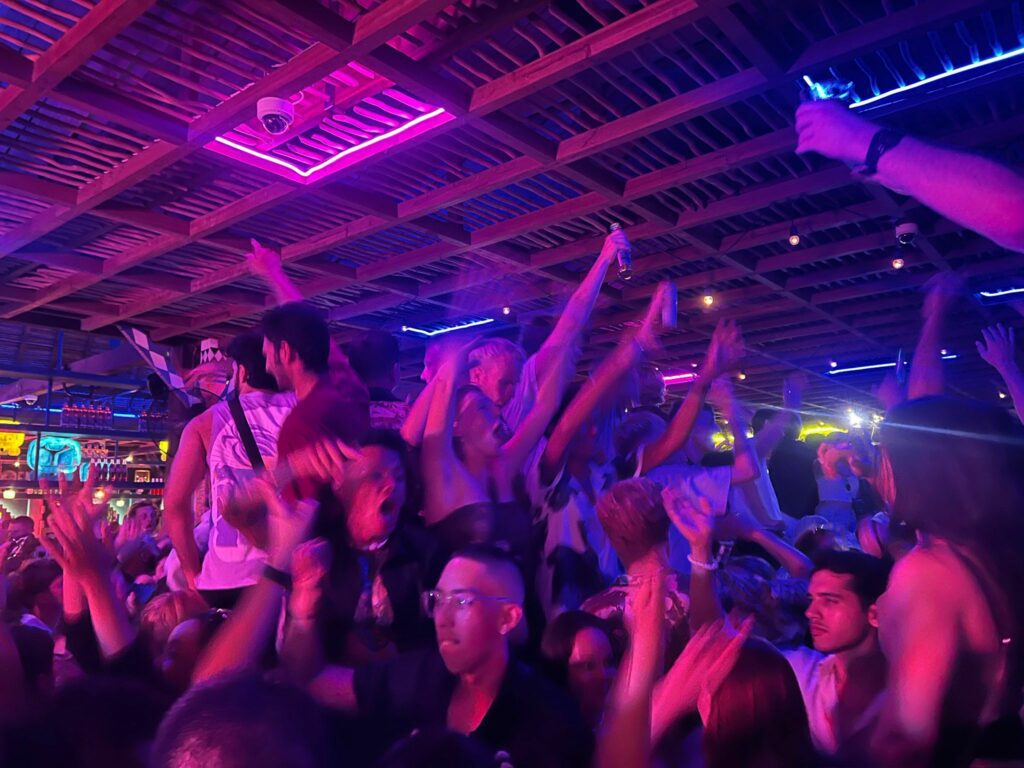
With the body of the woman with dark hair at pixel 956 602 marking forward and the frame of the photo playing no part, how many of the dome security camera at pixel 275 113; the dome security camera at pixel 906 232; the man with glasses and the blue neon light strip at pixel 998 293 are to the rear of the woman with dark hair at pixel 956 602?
0

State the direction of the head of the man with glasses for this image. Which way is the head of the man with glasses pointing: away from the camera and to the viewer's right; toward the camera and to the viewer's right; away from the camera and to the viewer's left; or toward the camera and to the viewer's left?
toward the camera and to the viewer's left

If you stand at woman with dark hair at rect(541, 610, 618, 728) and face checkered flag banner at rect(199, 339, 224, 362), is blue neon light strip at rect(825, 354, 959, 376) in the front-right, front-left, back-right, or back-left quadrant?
front-right

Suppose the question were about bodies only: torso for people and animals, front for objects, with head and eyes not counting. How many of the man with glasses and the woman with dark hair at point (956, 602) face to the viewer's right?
0

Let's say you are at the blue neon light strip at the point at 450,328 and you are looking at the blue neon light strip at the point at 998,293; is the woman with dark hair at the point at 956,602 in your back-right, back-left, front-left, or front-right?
front-right

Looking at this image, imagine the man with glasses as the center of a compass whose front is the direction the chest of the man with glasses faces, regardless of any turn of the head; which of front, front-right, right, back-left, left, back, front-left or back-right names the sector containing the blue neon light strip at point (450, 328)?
back-right

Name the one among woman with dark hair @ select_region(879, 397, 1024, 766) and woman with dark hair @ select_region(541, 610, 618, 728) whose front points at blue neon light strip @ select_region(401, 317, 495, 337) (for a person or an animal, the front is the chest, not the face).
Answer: woman with dark hair @ select_region(879, 397, 1024, 766)

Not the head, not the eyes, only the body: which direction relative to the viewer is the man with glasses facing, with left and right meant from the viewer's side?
facing the viewer and to the left of the viewer

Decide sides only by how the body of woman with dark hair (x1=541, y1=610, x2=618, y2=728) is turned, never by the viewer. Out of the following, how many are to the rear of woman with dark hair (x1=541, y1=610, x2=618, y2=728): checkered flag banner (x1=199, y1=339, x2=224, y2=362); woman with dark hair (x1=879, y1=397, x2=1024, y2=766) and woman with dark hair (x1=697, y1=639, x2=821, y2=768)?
1

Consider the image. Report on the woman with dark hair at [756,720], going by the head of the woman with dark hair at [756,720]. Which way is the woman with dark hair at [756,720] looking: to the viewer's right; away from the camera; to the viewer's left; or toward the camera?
away from the camera

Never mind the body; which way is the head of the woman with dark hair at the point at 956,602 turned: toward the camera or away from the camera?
away from the camera

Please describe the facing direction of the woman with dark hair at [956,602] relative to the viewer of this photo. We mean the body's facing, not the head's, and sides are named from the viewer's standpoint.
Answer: facing away from the viewer and to the left of the viewer

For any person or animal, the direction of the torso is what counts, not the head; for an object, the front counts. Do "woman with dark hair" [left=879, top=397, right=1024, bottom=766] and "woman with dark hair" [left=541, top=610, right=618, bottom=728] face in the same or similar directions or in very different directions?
very different directions

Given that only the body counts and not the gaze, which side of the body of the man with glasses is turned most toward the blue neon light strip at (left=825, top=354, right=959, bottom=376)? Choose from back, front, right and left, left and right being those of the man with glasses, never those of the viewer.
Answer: back

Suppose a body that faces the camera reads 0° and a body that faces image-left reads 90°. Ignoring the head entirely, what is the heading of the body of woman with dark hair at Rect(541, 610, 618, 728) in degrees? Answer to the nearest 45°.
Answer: approximately 315°

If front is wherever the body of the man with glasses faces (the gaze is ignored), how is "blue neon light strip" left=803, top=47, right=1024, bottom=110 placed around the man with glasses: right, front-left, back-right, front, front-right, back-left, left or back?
back
